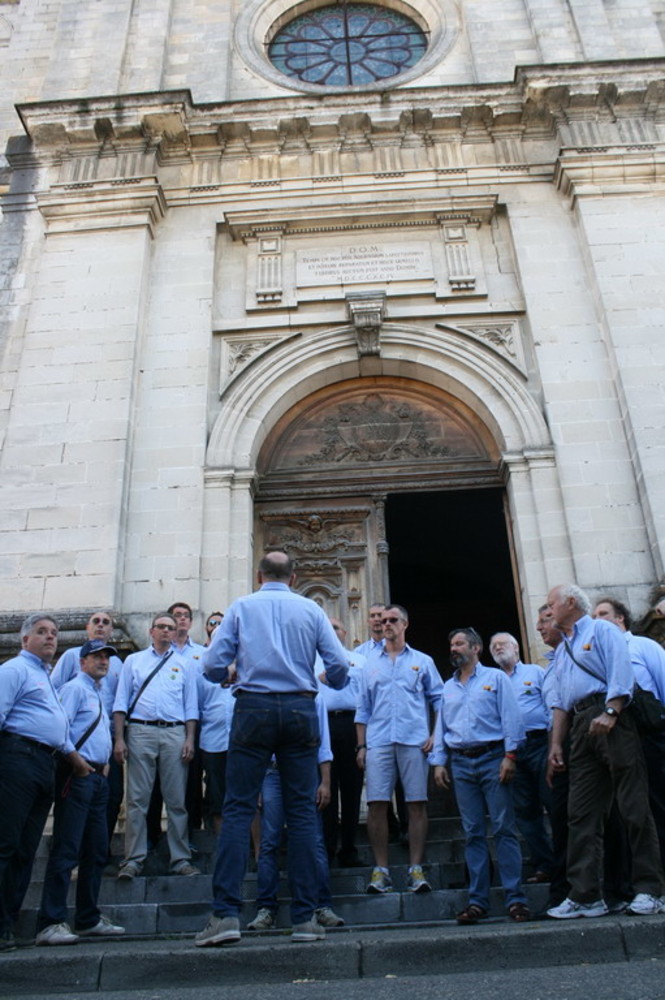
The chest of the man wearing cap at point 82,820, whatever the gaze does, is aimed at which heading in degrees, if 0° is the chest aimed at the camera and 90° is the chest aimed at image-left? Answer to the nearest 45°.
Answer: approximately 315°

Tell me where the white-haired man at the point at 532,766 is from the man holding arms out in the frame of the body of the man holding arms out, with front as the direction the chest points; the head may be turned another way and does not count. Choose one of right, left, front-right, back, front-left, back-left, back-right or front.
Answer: front-right

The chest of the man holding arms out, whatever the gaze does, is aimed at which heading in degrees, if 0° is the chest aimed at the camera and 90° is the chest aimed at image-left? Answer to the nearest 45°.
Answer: approximately 180°

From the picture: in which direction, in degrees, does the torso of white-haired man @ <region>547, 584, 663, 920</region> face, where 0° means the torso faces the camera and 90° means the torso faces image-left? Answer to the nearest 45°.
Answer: approximately 45°

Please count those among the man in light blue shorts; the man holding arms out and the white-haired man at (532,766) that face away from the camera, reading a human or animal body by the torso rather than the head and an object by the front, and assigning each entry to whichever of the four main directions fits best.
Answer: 1

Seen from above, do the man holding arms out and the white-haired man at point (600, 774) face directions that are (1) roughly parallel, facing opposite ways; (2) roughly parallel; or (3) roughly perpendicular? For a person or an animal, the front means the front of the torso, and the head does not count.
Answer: roughly perpendicular

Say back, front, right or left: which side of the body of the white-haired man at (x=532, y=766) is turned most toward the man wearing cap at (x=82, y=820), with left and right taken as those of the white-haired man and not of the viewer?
front

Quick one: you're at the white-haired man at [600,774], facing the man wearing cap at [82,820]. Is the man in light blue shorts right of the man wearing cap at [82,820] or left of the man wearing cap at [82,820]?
right

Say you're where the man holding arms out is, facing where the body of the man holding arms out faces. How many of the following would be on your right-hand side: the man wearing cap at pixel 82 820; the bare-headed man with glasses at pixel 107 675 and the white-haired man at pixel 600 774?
1

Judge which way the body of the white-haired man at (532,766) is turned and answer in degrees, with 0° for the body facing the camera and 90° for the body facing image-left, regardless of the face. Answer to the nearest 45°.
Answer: approximately 45°

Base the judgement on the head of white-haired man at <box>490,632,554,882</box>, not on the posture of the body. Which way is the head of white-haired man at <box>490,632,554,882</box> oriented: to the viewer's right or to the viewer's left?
to the viewer's left

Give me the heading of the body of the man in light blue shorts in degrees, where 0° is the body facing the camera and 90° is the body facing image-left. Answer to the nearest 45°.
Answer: approximately 0°

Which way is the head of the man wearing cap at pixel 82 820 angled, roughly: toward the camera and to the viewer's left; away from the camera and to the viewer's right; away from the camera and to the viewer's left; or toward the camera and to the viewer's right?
toward the camera and to the viewer's right
